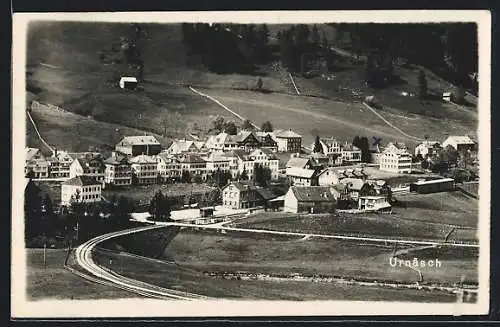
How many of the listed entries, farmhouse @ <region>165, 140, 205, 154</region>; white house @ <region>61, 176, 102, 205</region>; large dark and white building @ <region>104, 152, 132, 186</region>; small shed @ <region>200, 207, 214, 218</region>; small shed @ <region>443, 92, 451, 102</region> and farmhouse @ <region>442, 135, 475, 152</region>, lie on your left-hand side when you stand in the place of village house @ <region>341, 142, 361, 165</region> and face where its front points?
2

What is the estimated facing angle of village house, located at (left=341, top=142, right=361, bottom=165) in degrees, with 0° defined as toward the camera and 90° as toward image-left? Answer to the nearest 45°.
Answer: approximately 0°

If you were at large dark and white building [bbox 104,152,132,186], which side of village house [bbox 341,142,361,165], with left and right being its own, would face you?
right
